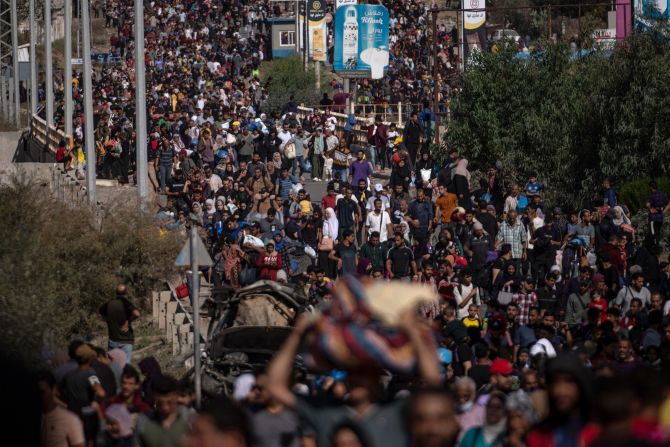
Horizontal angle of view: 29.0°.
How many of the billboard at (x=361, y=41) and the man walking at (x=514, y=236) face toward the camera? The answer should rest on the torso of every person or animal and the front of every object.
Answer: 2

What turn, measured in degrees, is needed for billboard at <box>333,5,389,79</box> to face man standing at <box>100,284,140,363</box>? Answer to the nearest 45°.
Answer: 0° — it already faces them

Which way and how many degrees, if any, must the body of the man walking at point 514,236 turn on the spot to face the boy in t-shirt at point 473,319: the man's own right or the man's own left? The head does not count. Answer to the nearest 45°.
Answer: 0° — they already face them

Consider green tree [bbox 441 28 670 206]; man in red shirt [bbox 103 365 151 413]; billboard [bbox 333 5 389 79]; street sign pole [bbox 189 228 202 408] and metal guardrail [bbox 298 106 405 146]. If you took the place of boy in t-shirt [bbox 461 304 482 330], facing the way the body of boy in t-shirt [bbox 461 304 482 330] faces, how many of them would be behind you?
3

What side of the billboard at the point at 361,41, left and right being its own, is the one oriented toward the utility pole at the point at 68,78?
right

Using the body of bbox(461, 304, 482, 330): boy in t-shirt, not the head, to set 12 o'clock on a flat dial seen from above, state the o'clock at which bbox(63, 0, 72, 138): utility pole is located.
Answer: The utility pole is roughly at 5 o'clock from the boy in t-shirt.

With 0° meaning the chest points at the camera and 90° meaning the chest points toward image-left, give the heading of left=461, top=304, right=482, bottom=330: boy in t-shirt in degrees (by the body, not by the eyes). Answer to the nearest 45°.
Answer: approximately 0°

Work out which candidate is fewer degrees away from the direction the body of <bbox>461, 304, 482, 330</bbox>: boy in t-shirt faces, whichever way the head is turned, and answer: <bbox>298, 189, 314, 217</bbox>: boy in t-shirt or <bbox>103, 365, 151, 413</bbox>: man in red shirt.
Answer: the man in red shirt
